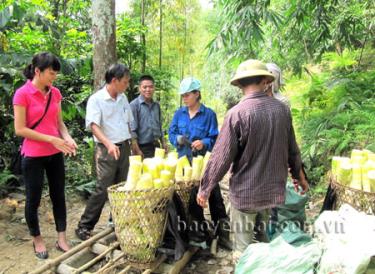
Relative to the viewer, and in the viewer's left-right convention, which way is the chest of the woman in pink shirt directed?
facing the viewer and to the right of the viewer

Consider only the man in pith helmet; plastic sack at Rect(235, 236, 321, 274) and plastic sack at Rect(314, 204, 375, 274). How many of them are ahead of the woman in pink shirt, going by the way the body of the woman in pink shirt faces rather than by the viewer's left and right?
3

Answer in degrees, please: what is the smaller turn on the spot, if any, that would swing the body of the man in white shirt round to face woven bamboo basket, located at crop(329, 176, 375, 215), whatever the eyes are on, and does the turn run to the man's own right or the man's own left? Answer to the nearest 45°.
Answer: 0° — they already face it

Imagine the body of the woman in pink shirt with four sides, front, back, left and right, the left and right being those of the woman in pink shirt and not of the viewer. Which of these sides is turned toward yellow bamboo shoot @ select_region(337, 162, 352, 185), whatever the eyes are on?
front

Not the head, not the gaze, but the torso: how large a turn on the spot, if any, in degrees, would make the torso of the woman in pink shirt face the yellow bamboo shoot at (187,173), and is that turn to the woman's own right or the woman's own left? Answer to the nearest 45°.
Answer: approximately 45° to the woman's own left

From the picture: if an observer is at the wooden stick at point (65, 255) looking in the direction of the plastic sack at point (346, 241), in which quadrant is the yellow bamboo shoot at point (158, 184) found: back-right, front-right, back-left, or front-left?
front-left

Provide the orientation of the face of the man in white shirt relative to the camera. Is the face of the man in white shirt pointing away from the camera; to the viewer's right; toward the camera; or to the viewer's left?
to the viewer's right

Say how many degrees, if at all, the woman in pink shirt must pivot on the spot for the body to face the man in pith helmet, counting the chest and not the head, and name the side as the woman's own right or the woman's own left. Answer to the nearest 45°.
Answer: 0° — they already face them

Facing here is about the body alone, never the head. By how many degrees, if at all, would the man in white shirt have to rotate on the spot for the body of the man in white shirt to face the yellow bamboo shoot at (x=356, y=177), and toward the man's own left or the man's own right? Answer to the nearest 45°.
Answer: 0° — they already face it

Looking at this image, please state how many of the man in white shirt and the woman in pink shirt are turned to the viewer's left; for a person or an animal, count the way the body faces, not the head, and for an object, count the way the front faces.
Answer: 0

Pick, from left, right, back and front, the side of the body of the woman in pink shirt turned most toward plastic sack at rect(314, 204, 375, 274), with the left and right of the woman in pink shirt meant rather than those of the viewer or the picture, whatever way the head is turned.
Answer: front

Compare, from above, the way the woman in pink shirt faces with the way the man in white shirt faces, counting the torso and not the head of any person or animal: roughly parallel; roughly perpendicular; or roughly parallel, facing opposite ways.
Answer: roughly parallel
